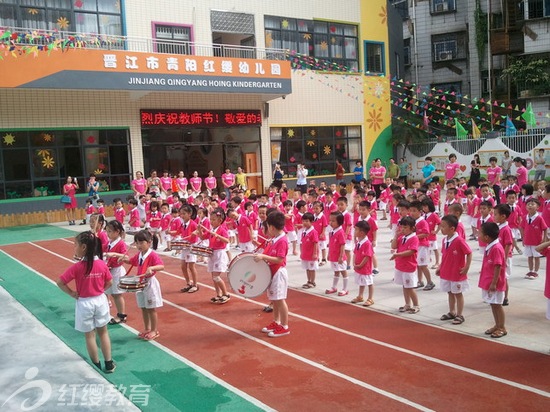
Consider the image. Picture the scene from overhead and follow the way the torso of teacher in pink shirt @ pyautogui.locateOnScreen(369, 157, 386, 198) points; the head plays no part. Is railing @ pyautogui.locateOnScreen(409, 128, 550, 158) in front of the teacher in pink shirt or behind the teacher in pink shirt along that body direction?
behind

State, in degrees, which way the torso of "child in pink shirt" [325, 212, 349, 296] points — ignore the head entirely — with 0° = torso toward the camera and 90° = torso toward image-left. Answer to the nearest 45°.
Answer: approximately 45°

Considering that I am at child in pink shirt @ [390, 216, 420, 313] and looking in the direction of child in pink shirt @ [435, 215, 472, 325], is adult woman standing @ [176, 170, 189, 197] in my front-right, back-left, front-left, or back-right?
back-left

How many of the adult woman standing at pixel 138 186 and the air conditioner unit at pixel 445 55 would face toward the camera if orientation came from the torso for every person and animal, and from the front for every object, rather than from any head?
2

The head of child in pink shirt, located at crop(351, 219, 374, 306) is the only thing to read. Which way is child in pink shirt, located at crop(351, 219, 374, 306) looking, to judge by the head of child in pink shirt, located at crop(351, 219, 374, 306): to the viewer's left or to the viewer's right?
to the viewer's left

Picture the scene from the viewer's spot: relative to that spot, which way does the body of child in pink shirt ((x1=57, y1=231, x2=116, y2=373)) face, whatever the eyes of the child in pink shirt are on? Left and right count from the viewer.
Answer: facing away from the viewer and to the left of the viewer

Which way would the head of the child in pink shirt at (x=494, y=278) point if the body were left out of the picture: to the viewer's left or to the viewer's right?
to the viewer's left

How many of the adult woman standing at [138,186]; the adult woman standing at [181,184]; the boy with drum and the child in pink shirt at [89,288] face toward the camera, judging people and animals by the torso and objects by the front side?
2

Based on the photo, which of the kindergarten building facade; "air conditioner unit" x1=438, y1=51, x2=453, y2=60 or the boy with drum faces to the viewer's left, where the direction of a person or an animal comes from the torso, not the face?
the boy with drum
